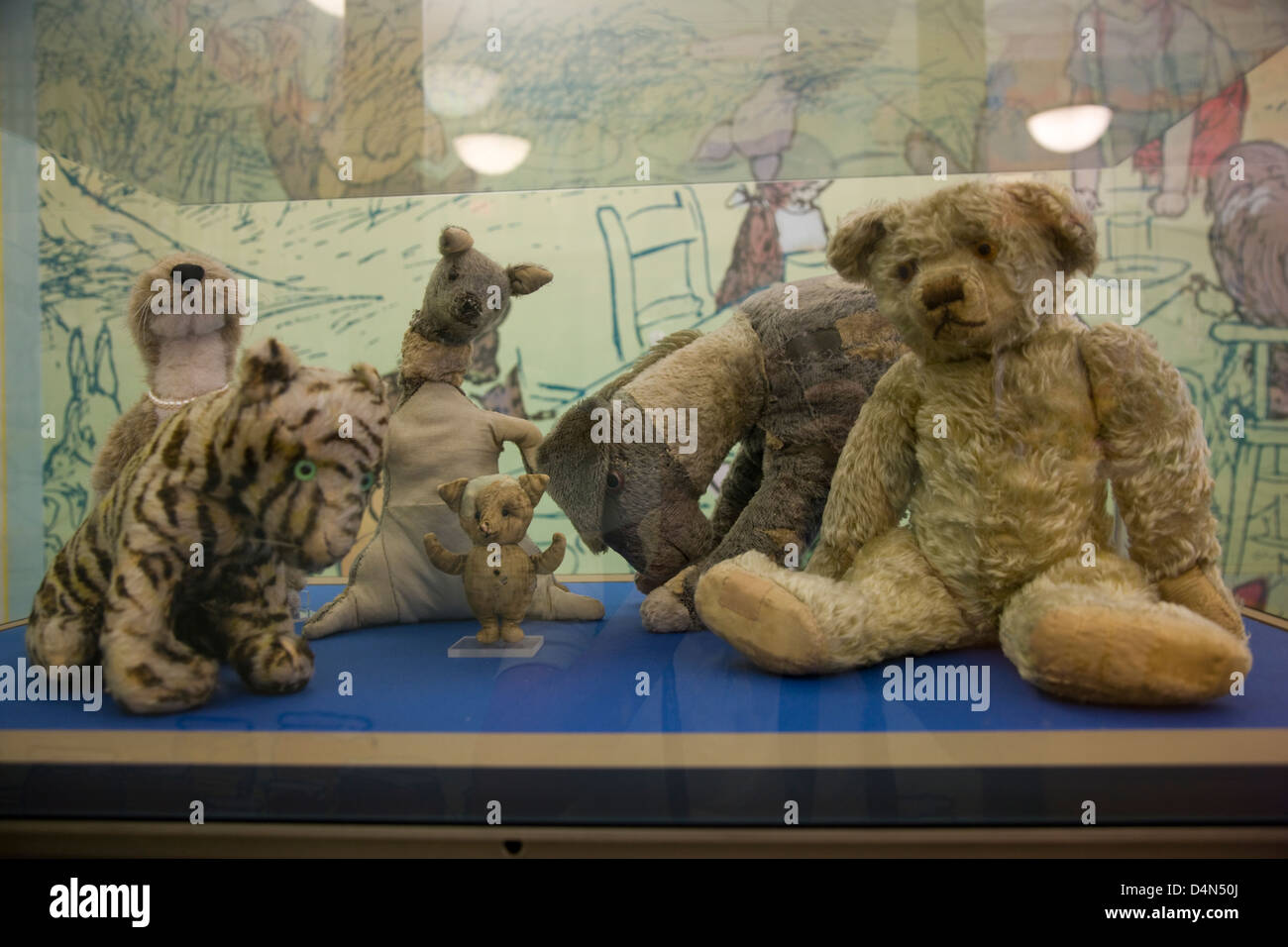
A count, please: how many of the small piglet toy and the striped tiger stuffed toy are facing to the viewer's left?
0

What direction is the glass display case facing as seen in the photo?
toward the camera

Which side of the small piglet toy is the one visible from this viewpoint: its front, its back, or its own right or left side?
front

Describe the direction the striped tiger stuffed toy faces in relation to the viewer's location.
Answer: facing the viewer and to the right of the viewer
